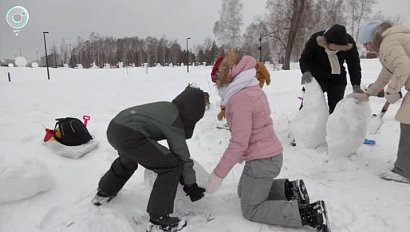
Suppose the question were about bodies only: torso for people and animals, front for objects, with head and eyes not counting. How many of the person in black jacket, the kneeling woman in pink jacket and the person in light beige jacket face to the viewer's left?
2

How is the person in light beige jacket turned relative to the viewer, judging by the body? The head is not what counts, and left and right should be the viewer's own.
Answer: facing to the left of the viewer

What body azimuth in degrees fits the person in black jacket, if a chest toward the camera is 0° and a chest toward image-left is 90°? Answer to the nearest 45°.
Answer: approximately 0°

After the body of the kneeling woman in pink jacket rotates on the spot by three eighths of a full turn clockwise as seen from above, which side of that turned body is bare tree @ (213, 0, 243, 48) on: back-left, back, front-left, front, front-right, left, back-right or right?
front-left

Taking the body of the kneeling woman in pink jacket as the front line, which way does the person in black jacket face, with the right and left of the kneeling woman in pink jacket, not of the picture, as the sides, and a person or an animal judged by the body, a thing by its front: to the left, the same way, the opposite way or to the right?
to the left

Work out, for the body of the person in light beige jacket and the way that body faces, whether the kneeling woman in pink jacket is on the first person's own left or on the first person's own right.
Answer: on the first person's own left

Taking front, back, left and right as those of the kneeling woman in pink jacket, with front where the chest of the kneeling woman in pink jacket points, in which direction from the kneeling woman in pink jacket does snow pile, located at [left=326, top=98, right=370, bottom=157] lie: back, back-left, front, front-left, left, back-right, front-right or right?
back-right

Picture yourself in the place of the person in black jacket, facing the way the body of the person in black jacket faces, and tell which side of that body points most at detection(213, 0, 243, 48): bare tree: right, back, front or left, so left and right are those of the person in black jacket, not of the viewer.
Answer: back

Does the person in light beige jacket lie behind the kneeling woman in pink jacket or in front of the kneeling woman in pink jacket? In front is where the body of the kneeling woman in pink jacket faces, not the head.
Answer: behind

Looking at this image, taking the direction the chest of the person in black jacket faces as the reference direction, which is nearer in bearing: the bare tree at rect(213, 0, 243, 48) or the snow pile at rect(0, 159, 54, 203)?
the snow pile

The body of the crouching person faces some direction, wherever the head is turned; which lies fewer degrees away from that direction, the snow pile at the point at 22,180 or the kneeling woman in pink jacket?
the kneeling woman in pink jacket

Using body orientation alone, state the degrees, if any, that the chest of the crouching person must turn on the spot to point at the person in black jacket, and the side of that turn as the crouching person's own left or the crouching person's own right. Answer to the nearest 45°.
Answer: approximately 45° to the crouching person's own left

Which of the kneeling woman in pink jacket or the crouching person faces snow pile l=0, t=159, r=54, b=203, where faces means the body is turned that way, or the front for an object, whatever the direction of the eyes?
the kneeling woman in pink jacket

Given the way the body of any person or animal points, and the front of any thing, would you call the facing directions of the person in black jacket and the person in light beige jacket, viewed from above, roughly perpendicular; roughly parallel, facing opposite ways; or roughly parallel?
roughly perpendicular

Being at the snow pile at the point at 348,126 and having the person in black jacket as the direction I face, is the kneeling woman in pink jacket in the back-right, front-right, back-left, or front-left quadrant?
back-left

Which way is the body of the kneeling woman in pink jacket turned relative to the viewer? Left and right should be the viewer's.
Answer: facing to the left of the viewer
